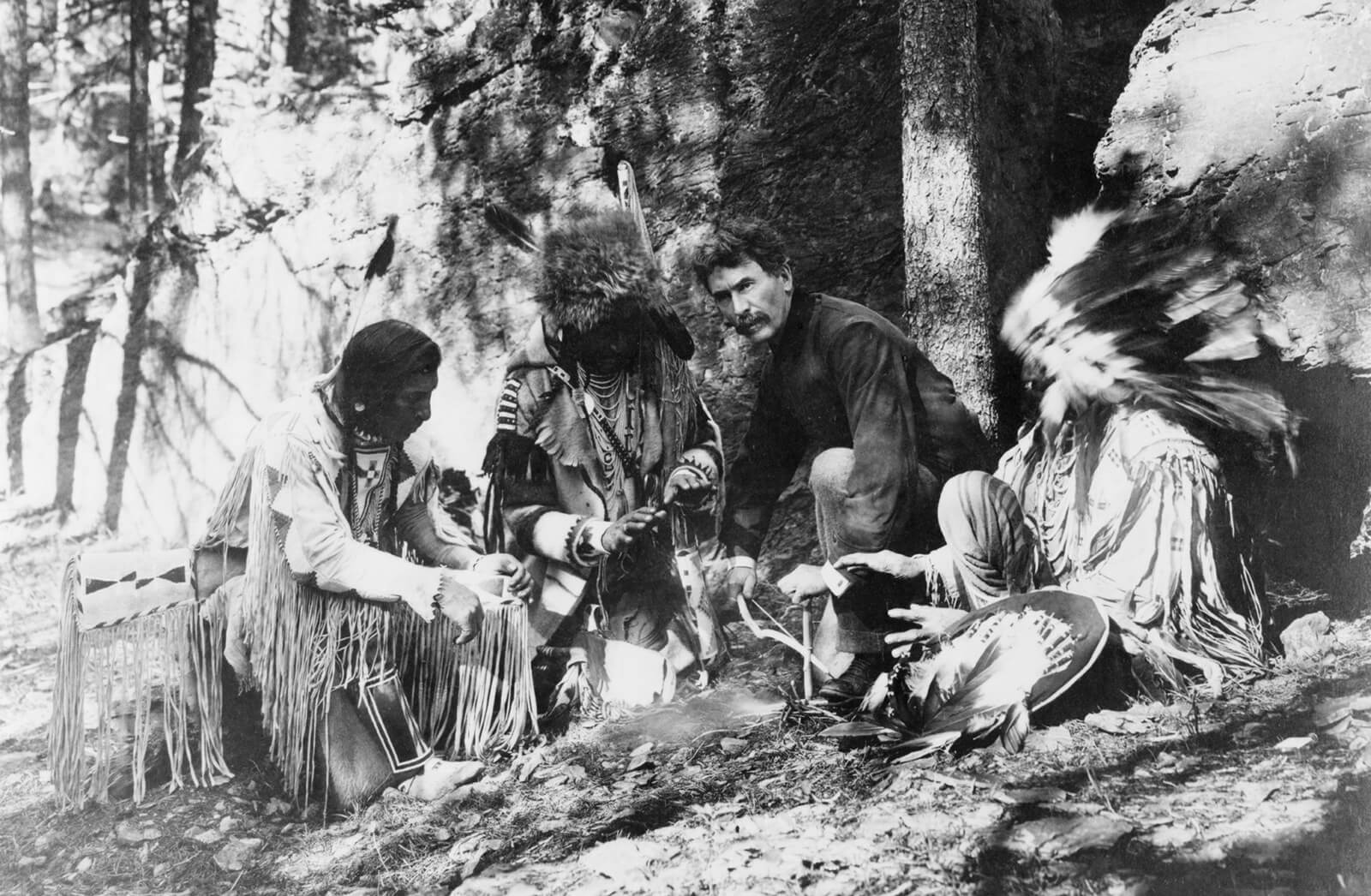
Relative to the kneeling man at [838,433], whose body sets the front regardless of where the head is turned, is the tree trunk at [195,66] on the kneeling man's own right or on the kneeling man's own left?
on the kneeling man's own right

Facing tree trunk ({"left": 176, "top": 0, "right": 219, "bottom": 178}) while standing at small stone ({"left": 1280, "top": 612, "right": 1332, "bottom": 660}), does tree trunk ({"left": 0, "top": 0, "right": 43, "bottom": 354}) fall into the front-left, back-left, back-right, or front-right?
front-left

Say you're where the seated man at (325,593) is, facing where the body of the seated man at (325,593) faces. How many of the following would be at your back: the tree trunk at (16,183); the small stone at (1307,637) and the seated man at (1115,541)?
1

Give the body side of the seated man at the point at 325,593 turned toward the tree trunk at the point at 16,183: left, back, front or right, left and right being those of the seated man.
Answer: back

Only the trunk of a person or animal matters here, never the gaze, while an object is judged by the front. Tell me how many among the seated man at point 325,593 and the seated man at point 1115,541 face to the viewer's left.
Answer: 1

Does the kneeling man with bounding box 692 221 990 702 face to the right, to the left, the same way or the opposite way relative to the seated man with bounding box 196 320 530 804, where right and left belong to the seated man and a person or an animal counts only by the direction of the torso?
to the right

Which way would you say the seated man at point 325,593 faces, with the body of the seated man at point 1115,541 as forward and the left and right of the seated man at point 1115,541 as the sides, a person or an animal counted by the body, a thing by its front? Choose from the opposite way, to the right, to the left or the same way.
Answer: the opposite way

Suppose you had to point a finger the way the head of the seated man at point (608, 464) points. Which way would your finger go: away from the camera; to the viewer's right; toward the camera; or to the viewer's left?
toward the camera

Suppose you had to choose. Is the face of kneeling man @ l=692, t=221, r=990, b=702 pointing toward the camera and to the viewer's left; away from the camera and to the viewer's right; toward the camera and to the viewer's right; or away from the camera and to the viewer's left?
toward the camera and to the viewer's left

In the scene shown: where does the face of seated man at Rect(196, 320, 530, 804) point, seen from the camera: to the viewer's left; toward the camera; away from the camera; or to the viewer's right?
to the viewer's right

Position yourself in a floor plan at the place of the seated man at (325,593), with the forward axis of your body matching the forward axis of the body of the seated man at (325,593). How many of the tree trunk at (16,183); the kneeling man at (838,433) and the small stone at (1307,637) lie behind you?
1

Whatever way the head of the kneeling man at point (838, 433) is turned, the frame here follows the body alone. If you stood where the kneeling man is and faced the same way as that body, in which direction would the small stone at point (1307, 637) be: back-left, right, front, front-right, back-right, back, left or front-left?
back-left

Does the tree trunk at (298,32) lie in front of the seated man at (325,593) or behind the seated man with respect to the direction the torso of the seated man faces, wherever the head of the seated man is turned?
behind

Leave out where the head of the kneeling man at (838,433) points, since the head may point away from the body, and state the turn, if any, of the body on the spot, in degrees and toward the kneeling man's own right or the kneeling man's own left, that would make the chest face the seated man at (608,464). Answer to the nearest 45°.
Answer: approximately 45° to the kneeling man's own right

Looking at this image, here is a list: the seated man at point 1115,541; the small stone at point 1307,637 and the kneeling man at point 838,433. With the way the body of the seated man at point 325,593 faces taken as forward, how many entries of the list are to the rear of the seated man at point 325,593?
0

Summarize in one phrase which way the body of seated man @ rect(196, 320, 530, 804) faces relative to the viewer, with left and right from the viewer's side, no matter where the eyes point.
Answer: facing the viewer and to the right of the viewer

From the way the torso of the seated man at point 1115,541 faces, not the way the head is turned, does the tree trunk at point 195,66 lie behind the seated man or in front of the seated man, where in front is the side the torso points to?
in front

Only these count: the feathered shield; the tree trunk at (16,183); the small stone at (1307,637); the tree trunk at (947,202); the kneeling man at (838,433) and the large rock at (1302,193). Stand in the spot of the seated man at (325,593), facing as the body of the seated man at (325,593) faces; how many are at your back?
1

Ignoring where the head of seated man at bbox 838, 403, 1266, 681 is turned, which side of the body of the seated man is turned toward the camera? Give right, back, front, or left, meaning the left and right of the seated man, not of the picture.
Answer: left
